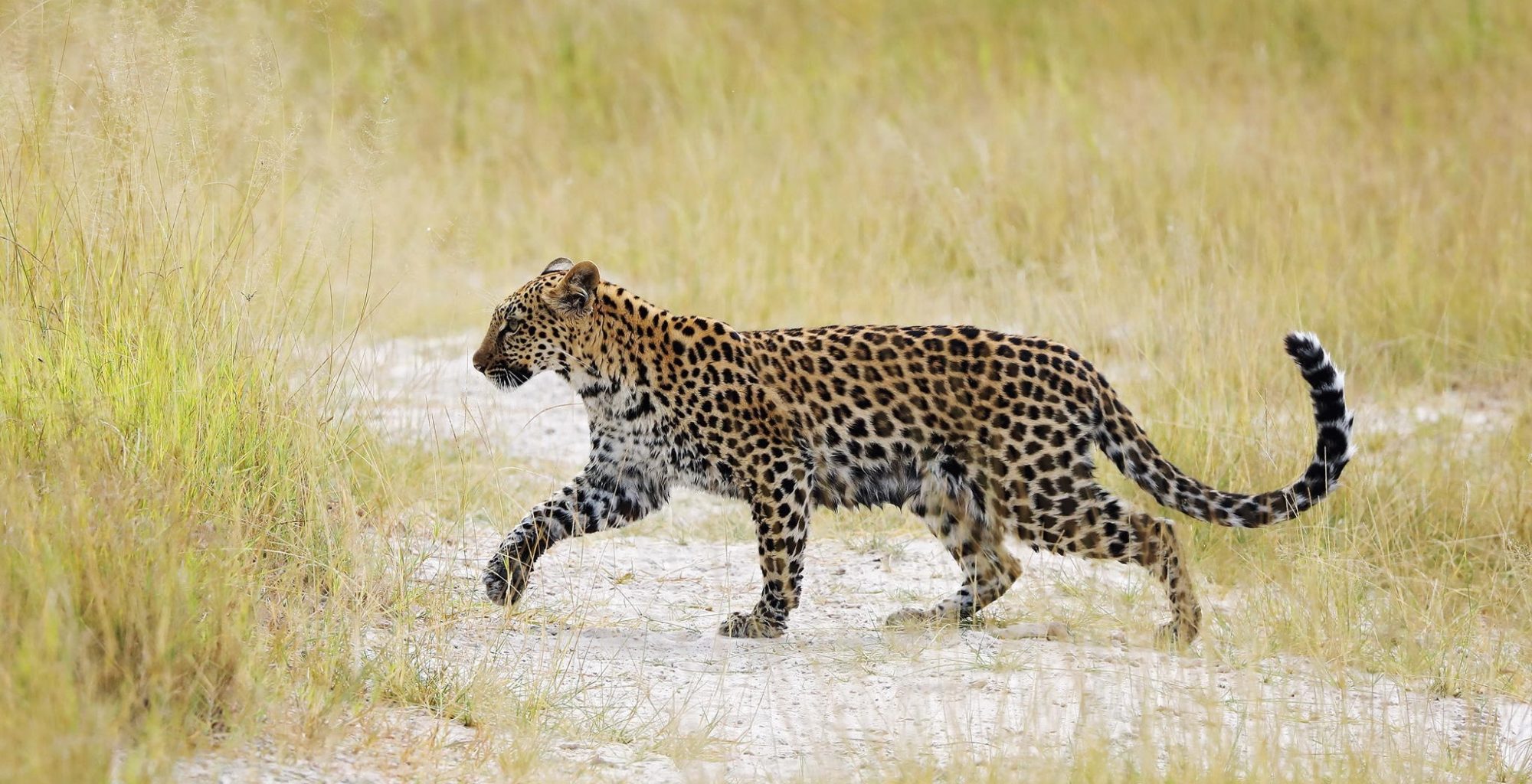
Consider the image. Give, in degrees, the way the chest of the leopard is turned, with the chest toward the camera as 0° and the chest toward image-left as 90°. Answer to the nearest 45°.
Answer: approximately 90°
